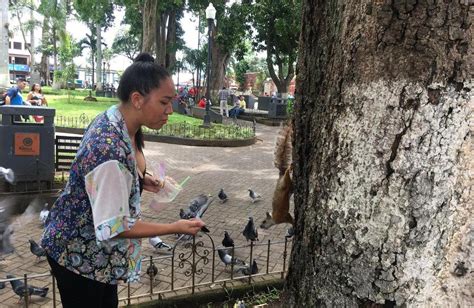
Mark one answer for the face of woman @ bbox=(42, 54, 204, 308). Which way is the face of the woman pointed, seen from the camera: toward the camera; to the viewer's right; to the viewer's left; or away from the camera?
to the viewer's right

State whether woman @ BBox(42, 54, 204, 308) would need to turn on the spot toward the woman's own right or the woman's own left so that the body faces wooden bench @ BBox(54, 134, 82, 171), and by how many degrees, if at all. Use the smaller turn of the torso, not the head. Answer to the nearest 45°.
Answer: approximately 90° to the woman's own left

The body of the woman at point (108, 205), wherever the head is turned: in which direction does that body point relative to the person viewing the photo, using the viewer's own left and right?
facing to the right of the viewer

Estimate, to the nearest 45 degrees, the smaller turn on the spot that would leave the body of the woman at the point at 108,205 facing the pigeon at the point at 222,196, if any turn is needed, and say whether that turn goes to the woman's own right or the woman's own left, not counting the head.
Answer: approximately 90° to the woman's own left

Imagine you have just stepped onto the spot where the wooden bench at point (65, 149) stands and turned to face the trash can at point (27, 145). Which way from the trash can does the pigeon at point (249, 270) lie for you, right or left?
left

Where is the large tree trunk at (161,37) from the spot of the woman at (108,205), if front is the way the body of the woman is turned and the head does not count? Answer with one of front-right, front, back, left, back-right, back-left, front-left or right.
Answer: left

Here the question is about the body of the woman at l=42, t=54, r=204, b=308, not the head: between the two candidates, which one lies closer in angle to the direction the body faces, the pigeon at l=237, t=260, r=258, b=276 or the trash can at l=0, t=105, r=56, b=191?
the pigeon
